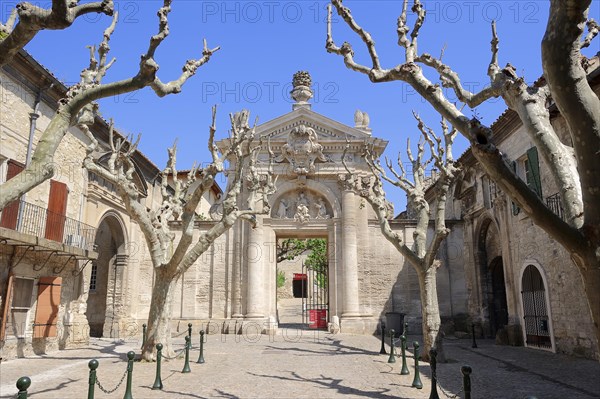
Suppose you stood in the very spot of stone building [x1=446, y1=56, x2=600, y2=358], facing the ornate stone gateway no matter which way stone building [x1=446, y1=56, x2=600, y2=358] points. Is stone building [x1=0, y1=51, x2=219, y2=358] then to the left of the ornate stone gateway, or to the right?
left

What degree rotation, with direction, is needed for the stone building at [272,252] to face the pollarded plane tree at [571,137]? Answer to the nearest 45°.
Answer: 0° — it already faces it

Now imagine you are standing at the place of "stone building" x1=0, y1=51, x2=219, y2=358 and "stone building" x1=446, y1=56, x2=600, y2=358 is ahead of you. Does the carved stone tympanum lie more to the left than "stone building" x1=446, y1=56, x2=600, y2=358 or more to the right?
left

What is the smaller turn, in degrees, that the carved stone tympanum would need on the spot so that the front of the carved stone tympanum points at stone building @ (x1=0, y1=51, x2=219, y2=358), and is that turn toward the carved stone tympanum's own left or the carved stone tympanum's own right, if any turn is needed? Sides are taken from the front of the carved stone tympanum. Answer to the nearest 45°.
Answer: approximately 45° to the carved stone tympanum's own right

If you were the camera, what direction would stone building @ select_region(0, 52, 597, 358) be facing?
facing the viewer

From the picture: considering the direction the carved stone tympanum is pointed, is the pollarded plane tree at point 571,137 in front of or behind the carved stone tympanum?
in front

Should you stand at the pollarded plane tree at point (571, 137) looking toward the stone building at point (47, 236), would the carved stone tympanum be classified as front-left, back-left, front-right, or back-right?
front-right

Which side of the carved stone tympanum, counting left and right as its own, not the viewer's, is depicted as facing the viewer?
front

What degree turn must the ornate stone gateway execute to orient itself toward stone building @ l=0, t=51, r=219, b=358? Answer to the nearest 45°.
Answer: approximately 45° to its right

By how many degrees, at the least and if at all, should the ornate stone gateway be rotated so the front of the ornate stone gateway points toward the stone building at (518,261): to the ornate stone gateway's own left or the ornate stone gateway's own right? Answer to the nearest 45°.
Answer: approximately 45° to the ornate stone gateway's own left

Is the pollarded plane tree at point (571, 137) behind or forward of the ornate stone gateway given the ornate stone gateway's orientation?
forward

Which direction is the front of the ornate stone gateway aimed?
toward the camera
